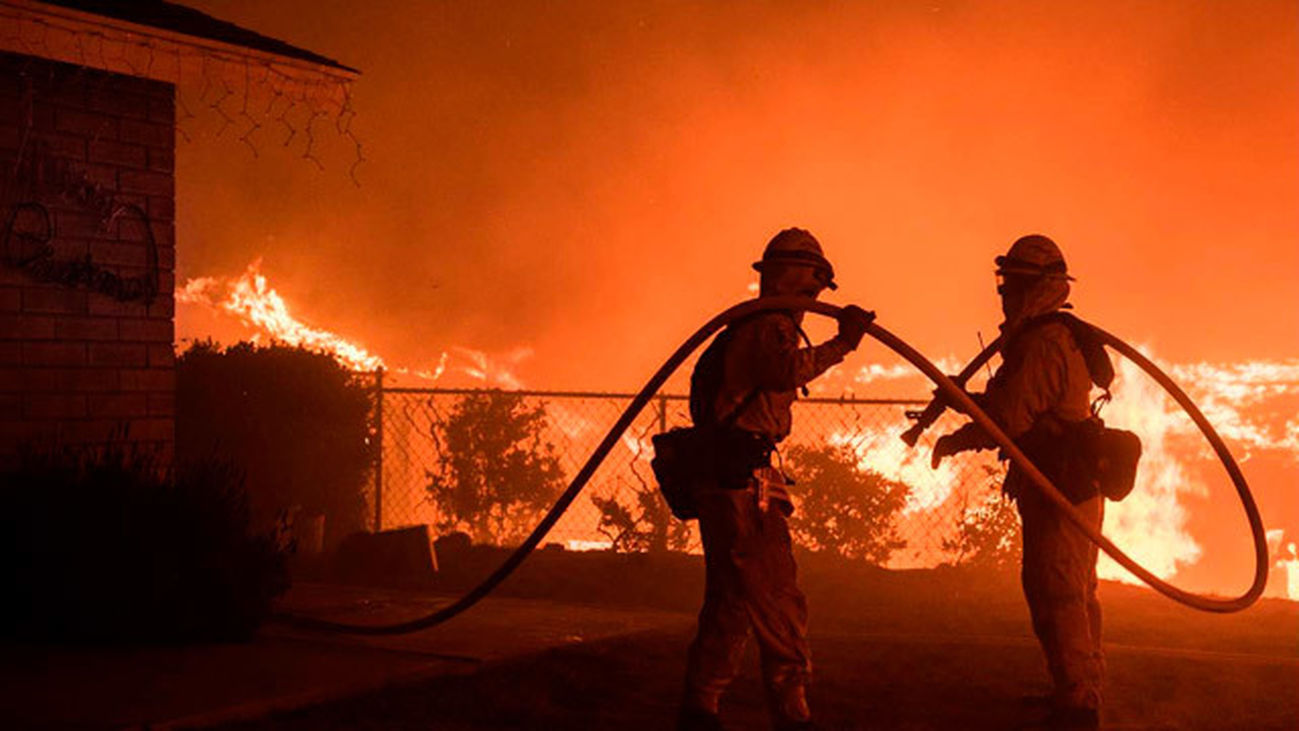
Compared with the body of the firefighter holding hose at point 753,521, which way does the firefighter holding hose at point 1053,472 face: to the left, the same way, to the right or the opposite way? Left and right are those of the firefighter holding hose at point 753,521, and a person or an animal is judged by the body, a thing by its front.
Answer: the opposite way

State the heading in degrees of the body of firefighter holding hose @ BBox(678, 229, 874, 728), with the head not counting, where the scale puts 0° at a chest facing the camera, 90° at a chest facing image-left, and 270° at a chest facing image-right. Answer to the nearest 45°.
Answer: approximately 270°

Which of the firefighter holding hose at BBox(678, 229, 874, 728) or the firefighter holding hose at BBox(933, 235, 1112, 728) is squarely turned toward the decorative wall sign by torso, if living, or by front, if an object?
the firefighter holding hose at BBox(933, 235, 1112, 728)

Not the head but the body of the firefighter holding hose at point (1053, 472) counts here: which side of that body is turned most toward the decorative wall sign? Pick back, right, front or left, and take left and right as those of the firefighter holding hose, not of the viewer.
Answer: front

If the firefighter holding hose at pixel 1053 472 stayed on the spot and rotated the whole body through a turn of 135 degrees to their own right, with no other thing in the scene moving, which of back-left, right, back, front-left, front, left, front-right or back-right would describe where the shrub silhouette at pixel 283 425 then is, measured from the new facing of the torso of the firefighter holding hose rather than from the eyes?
left

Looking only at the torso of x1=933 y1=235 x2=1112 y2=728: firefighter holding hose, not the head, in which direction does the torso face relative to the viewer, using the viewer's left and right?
facing to the left of the viewer

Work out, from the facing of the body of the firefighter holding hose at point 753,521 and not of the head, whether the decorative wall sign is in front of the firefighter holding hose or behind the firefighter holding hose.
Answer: behind

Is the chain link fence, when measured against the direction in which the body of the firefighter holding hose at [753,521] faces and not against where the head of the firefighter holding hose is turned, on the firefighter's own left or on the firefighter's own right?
on the firefighter's own left

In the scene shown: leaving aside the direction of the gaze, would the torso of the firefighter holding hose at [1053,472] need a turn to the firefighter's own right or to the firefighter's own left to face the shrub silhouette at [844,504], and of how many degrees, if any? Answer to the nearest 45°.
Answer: approximately 90° to the firefighter's own right

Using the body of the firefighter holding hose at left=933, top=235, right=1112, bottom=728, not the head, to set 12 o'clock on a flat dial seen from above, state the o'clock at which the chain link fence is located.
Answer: The chain link fence is roughly at 2 o'clock from the firefighter holding hose.

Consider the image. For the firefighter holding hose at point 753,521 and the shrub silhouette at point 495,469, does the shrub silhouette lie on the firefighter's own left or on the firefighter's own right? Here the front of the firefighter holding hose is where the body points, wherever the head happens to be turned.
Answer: on the firefighter's own left

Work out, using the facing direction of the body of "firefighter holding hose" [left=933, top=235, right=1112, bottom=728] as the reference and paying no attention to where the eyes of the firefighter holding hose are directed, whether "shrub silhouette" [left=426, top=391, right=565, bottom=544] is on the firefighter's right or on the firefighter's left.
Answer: on the firefighter's right

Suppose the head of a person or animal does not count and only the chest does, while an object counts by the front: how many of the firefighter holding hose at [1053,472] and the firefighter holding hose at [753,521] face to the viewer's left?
1

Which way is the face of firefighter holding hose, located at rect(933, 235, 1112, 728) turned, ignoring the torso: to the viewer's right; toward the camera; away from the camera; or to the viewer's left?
to the viewer's left
